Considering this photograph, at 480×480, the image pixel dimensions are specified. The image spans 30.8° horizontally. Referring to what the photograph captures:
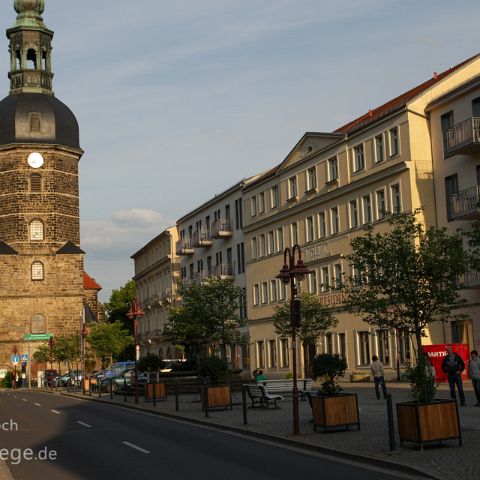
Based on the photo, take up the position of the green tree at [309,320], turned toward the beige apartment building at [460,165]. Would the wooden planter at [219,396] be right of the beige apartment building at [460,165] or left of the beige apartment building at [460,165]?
right

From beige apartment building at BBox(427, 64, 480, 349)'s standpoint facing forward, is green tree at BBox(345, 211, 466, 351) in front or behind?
in front

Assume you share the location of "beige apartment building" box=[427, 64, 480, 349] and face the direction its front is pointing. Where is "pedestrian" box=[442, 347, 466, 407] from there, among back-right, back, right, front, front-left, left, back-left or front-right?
front-left

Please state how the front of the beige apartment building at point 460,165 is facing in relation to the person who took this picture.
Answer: facing the viewer and to the left of the viewer

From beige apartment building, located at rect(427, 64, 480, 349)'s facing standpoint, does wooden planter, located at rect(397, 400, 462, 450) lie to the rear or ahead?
ahead

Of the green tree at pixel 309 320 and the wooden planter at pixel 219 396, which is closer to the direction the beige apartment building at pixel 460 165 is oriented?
the wooden planter
